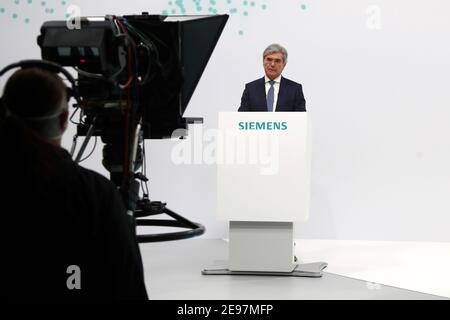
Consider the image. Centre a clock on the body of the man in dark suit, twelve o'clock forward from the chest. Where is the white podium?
The white podium is roughly at 12 o'clock from the man in dark suit.

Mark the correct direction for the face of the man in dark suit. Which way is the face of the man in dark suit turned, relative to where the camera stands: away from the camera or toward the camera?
toward the camera

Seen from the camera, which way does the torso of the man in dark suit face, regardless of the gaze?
toward the camera

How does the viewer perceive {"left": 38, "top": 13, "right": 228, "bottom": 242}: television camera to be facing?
facing away from the viewer and to the right of the viewer

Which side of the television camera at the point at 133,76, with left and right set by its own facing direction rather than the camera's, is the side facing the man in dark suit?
front

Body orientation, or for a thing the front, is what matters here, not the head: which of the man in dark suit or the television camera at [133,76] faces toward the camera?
the man in dark suit

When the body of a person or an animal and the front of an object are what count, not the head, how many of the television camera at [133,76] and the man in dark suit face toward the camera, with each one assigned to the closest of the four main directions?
1

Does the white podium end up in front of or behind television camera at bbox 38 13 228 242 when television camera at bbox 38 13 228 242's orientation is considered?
in front

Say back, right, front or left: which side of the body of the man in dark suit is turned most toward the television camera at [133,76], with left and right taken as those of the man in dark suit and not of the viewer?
front
